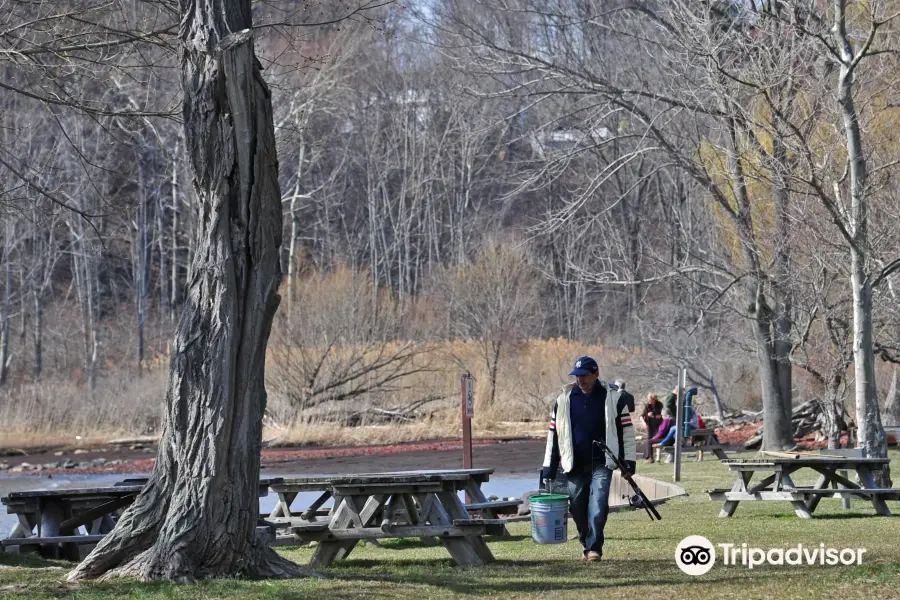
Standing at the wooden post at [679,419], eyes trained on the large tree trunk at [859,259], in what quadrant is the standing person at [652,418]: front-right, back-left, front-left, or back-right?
back-left

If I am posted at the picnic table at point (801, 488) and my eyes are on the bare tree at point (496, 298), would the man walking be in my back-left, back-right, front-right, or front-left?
back-left

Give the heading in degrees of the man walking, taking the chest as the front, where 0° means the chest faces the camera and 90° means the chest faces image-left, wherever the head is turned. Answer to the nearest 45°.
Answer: approximately 0°

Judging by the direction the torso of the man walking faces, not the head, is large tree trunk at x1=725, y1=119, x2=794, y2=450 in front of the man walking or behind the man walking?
behind

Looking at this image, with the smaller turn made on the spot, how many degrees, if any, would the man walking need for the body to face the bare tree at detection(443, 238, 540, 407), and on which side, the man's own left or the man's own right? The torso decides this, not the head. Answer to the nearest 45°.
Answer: approximately 180°

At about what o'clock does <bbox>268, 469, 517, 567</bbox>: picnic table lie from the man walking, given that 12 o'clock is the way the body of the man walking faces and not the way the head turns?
The picnic table is roughly at 3 o'clock from the man walking.

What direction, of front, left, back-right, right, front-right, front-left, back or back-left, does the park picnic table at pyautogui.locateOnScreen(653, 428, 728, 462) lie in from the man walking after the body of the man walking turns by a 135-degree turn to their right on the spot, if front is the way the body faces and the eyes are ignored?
front-right

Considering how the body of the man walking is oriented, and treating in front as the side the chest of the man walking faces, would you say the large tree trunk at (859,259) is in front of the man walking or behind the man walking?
behind

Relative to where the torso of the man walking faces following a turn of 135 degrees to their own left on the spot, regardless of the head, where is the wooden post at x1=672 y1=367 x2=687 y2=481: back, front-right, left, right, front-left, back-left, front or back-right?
front-left
